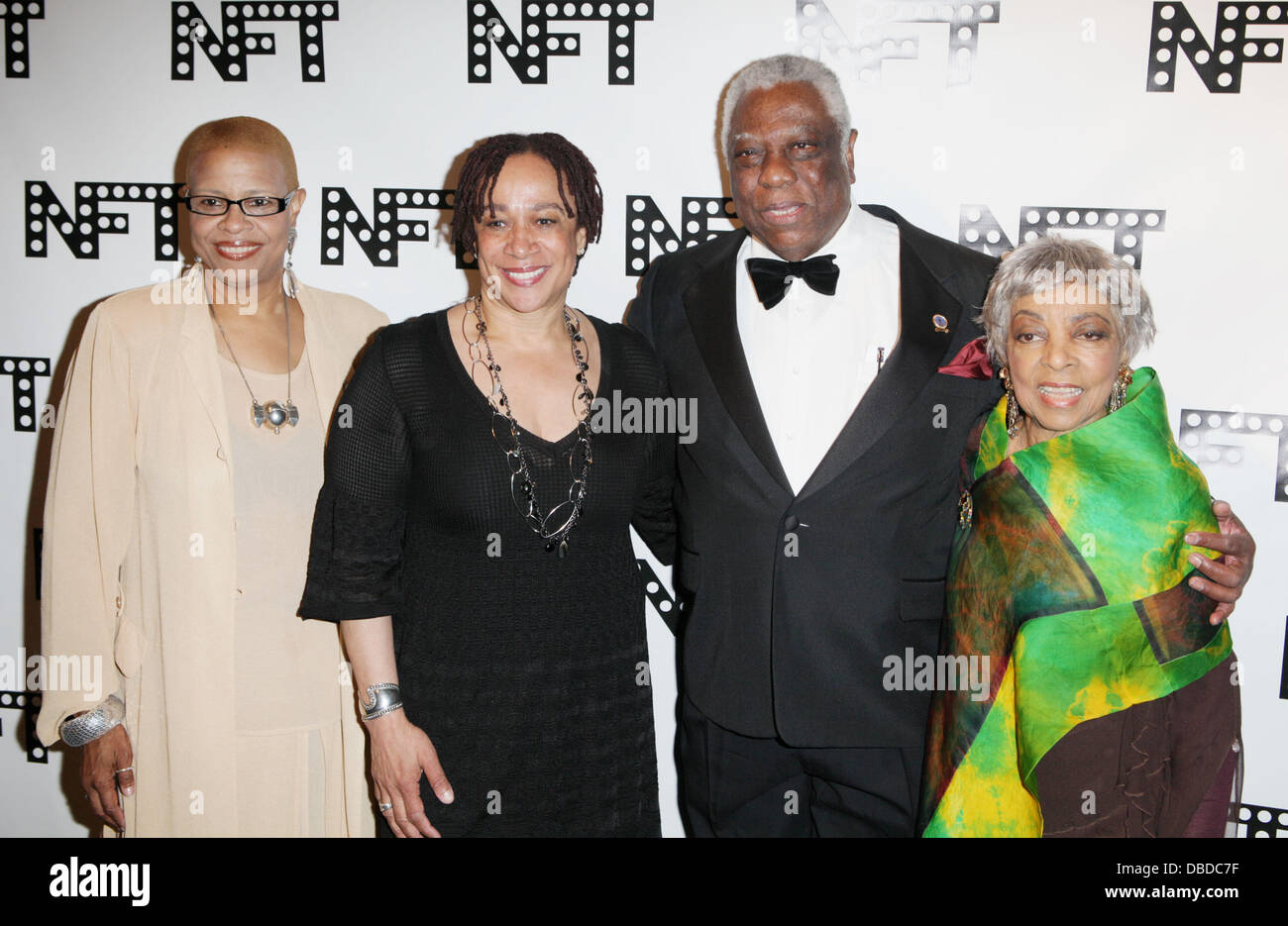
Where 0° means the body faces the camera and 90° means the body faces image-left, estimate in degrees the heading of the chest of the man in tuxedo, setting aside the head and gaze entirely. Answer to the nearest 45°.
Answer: approximately 0°

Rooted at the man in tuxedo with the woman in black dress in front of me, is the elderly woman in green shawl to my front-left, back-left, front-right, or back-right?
back-left

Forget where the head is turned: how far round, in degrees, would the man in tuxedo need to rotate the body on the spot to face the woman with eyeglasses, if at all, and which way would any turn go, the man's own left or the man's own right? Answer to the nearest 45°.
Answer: approximately 90° to the man's own right
